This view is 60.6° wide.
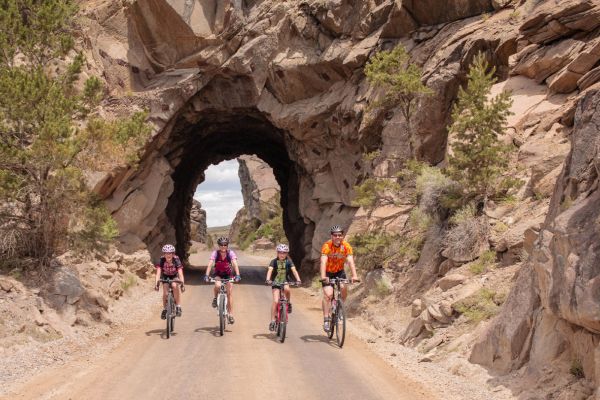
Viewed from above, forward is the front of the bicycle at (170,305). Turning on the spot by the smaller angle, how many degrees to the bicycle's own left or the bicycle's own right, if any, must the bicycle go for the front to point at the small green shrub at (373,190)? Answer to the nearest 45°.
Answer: approximately 135° to the bicycle's own left

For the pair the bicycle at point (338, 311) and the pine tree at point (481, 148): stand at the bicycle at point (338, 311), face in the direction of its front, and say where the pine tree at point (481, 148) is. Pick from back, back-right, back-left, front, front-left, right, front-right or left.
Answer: back-left

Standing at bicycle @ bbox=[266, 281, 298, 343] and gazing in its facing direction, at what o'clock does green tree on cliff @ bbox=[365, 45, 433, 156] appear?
The green tree on cliff is roughly at 7 o'clock from the bicycle.

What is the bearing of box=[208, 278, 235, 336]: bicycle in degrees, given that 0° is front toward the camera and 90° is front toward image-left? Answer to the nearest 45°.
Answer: approximately 0°

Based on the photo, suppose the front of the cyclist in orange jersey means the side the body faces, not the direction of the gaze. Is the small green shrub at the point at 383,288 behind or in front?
behind

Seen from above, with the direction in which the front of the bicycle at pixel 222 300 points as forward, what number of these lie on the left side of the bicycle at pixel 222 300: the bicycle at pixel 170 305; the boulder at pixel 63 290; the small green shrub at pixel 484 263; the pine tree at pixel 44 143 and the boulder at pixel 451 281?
2

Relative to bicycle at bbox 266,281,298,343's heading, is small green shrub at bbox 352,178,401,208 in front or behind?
behind

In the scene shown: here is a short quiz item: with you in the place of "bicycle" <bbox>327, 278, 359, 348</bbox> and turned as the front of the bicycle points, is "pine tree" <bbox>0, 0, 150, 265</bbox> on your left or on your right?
on your right

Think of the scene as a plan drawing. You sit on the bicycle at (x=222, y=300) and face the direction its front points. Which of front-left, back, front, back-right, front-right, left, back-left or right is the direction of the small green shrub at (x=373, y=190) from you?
back-left

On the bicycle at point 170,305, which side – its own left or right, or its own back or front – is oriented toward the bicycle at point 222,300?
left
